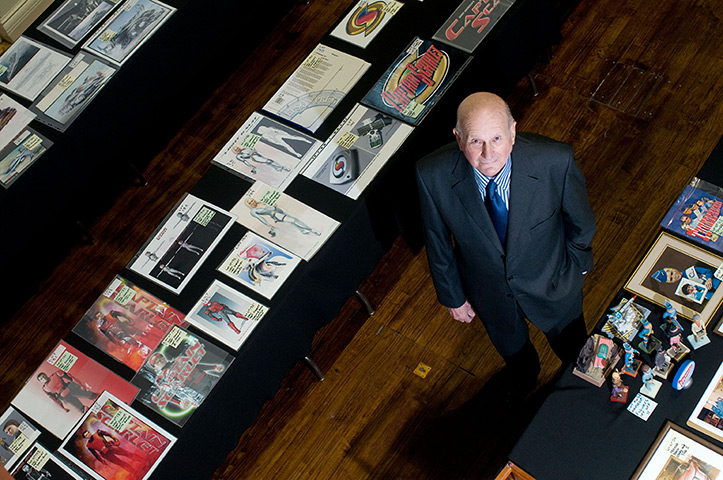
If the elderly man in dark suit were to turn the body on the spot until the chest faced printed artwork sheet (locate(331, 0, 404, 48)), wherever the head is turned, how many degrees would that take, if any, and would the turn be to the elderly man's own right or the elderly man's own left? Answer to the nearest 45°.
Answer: approximately 135° to the elderly man's own right

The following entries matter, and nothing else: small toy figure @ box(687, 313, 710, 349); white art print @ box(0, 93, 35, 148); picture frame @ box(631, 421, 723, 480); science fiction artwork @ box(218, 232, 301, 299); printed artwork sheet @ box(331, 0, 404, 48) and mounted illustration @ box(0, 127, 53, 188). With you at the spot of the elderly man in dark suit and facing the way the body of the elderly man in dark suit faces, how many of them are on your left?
2

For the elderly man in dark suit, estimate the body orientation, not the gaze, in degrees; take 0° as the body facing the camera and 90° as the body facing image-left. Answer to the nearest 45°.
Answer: approximately 0°

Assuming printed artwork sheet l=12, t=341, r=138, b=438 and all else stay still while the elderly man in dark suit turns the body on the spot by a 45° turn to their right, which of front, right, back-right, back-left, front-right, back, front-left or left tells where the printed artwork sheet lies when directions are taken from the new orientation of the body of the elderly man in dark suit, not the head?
right

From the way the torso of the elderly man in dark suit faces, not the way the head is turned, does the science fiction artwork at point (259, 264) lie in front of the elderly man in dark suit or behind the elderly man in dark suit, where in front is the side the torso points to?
behind

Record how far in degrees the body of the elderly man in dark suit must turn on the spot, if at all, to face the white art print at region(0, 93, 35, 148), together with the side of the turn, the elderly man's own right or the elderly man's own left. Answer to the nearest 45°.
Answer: approximately 135° to the elderly man's own right

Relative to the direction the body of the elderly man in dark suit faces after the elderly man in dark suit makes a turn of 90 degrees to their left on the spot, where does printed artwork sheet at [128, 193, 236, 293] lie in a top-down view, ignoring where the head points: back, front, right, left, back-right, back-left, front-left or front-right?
back-left

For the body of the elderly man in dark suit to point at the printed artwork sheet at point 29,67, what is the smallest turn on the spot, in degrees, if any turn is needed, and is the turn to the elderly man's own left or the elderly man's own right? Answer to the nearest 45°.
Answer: approximately 135° to the elderly man's own right
